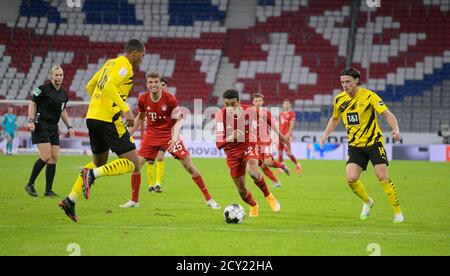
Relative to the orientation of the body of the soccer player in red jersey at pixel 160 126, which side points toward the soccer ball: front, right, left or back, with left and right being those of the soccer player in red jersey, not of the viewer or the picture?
front

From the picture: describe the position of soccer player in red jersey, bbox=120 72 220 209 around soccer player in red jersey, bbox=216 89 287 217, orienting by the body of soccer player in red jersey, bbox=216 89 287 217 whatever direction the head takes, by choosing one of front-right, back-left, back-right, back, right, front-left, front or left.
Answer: back-right

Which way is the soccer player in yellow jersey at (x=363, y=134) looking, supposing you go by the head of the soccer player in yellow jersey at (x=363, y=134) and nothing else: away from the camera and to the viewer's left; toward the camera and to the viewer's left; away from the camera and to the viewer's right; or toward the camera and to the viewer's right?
toward the camera and to the viewer's left

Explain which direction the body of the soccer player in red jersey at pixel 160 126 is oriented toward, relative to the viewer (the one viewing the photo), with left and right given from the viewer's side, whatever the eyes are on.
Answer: facing the viewer

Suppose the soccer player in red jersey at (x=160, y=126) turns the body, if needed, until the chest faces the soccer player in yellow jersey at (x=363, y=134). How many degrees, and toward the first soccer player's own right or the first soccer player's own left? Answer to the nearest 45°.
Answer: approximately 45° to the first soccer player's own left
